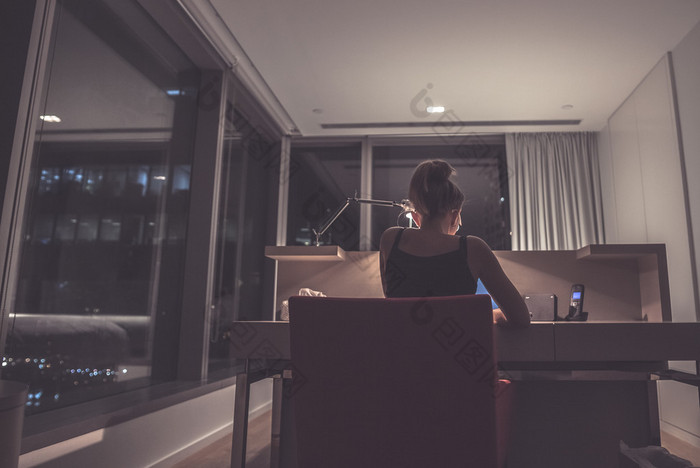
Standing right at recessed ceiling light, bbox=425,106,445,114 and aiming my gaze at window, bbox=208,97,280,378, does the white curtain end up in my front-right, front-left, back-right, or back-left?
back-right

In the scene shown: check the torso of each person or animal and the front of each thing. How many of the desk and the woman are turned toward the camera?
1

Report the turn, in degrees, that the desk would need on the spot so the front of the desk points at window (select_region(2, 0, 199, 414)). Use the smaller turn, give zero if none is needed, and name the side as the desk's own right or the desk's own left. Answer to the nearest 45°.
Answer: approximately 90° to the desk's own right

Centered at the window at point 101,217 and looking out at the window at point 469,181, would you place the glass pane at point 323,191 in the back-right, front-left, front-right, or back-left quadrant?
front-left

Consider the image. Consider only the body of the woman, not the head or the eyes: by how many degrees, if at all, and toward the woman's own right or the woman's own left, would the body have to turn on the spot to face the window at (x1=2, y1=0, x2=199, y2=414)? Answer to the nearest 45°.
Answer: approximately 90° to the woman's own left

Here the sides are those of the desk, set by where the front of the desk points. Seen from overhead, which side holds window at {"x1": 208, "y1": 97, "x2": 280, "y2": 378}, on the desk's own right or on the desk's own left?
on the desk's own right

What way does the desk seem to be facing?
toward the camera

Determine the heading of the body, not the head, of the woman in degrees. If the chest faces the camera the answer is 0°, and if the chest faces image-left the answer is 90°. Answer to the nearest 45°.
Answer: approximately 180°

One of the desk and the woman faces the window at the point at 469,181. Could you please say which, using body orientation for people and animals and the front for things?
the woman

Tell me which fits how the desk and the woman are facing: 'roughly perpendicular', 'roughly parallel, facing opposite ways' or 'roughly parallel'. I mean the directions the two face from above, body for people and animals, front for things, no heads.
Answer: roughly parallel, facing opposite ways

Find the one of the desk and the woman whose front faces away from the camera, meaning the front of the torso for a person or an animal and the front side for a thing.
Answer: the woman

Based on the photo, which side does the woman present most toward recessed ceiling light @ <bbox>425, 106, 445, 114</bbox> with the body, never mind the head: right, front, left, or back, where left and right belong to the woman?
front

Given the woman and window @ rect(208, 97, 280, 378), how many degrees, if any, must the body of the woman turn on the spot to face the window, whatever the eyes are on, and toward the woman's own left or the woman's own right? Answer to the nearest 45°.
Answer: approximately 45° to the woman's own left

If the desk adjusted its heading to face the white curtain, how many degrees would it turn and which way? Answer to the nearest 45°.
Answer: approximately 180°
